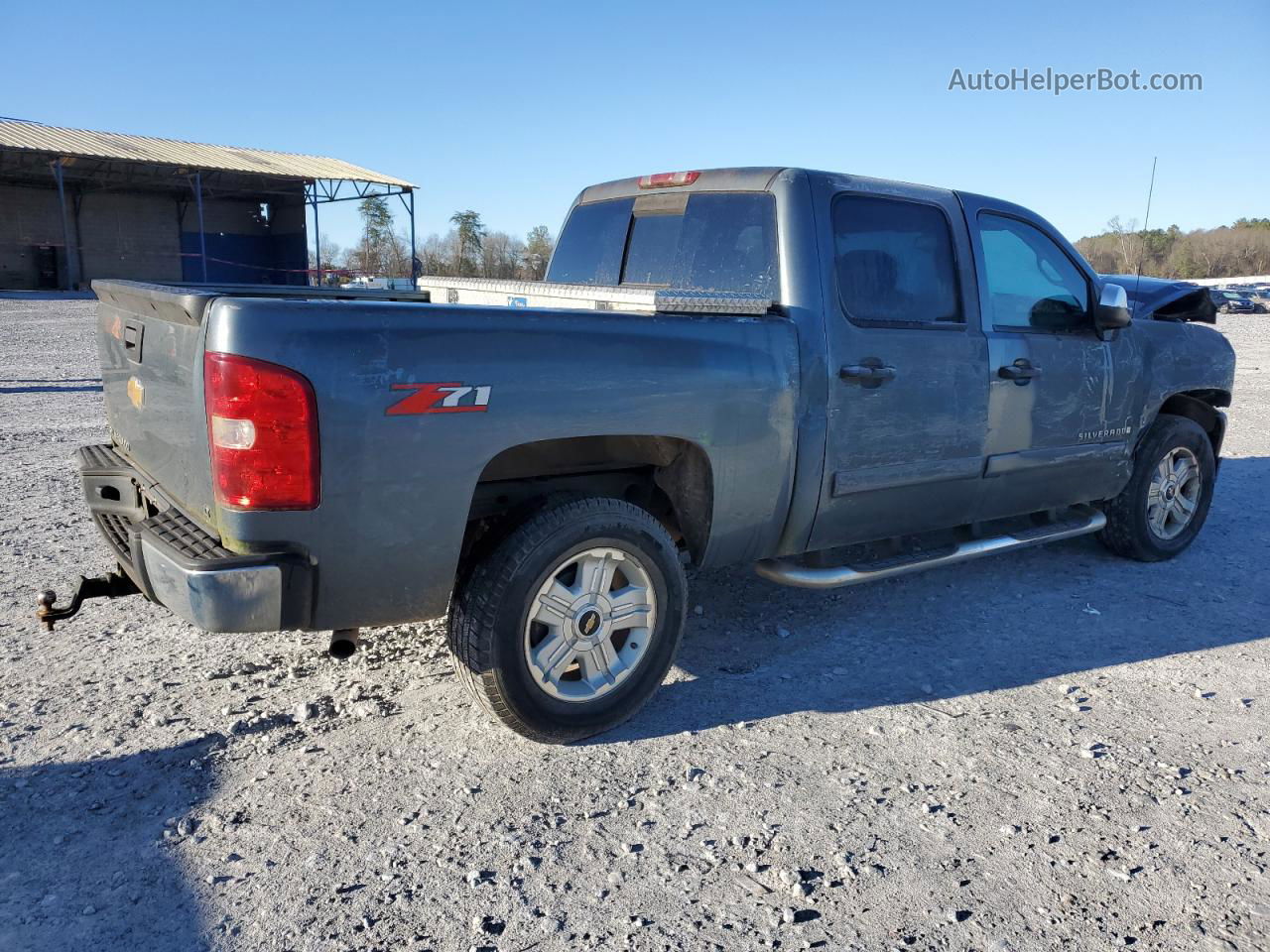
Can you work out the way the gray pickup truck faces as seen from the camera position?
facing away from the viewer and to the right of the viewer

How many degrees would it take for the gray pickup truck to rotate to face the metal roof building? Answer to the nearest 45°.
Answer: approximately 90° to its left
